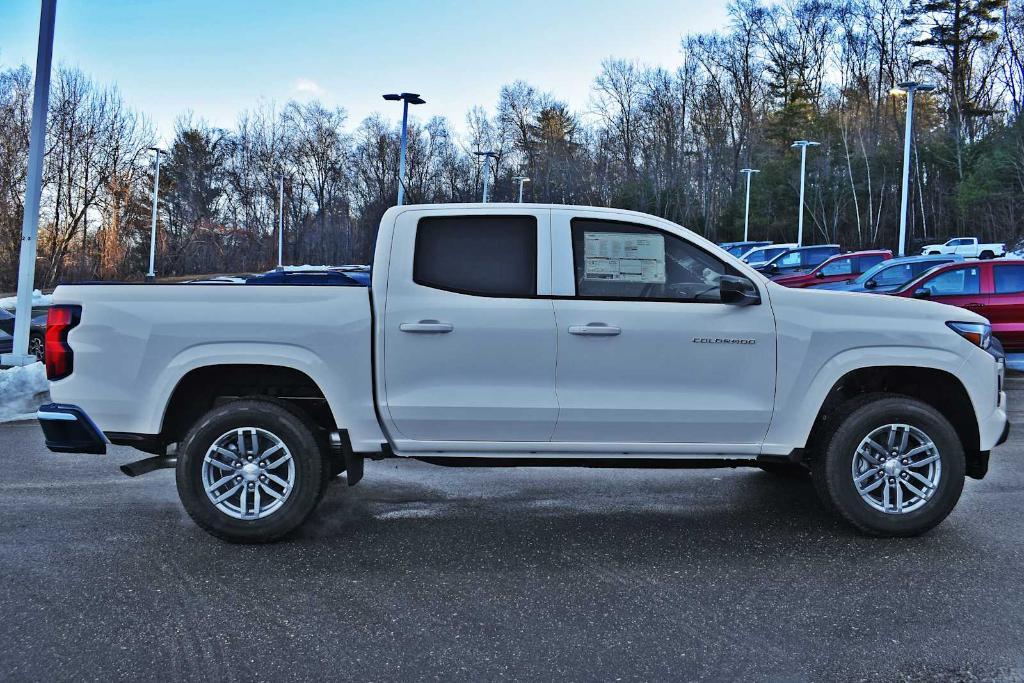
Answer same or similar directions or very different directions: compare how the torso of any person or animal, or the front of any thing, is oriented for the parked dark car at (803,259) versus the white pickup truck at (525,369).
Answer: very different directions

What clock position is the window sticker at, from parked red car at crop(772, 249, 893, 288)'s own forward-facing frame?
The window sticker is roughly at 9 o'clock from the parked red car.

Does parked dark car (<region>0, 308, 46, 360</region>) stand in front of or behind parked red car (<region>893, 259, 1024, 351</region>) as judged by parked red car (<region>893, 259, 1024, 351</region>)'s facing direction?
in front

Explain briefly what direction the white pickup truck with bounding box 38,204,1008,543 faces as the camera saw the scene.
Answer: facing to the right of the viewer

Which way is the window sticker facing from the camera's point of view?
toward the camera

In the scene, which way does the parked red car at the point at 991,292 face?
to the viewer's left

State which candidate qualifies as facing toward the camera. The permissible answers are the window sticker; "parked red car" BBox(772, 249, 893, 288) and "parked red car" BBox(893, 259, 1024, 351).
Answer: the window sticker

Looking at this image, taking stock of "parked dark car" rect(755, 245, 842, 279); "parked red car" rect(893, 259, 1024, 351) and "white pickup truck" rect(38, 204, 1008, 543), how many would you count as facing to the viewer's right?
1

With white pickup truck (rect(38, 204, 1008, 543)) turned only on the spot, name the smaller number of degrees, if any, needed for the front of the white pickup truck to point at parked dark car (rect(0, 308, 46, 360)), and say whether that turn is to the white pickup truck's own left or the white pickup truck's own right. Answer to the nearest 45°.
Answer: approximately 135° to the white pickup truck's own left

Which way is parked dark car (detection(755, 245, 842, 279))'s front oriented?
to the viewer's left

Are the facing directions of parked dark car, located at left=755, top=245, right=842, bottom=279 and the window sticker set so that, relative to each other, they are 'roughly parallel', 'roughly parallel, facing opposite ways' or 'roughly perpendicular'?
roughly perpendicular

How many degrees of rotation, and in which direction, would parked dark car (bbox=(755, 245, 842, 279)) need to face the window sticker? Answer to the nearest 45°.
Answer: approximately 90° to its left

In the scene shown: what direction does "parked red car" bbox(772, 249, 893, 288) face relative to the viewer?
to the viewer's left

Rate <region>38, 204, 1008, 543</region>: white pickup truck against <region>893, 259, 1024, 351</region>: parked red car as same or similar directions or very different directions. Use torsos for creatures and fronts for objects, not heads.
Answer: very different directions

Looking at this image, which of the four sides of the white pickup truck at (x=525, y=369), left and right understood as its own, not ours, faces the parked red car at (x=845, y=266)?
left
